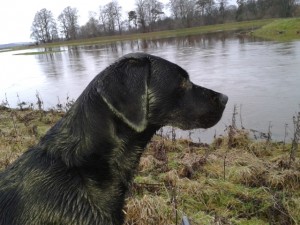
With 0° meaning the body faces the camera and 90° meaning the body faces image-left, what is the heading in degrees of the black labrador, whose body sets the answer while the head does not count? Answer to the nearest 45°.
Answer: approximately 270°
